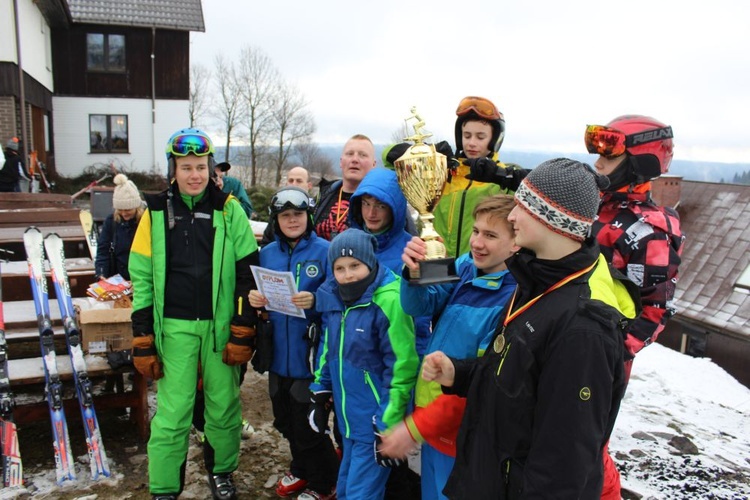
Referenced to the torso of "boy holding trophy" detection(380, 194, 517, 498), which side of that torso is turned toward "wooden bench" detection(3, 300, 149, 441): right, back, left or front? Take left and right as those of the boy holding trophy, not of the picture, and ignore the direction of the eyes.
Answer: right

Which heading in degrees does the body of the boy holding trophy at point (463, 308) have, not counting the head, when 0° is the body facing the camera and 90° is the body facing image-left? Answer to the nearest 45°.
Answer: approximately 45°

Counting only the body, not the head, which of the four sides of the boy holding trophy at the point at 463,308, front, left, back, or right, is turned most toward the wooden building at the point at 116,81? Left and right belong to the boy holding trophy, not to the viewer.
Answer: right

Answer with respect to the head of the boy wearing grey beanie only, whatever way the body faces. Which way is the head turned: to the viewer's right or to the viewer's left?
to the viewer's left

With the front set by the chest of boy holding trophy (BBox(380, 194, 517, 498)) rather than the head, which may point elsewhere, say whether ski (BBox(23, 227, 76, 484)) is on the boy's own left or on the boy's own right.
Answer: on the boy's own right

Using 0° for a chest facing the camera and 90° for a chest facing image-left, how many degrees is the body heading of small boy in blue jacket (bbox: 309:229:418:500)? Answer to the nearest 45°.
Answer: approximately 45°

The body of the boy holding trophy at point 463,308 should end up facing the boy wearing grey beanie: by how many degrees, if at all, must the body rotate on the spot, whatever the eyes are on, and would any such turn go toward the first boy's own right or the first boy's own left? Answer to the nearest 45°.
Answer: approximately 90° to the first boy's own left

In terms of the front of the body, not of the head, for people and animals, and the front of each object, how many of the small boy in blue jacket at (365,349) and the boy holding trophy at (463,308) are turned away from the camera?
0

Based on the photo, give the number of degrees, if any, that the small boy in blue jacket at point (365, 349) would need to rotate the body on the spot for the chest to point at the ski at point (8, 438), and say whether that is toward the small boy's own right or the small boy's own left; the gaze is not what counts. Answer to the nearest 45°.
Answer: approximately 45° to the small boy's own right
